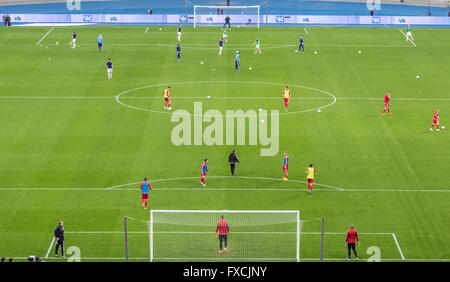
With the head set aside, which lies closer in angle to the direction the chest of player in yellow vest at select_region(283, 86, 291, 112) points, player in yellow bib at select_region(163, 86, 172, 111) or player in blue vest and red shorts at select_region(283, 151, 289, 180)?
the player in blue vest and red shorts

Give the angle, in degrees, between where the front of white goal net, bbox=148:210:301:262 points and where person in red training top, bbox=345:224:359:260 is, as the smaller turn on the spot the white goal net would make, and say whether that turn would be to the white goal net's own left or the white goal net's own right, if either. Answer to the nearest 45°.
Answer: approximately 90° to the white goal net's own right

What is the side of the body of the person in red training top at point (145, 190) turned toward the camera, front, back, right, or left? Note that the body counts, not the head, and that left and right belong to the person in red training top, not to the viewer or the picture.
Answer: back

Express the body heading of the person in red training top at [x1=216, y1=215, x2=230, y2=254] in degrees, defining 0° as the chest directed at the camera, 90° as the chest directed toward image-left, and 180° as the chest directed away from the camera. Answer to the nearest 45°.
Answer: approximately 180°

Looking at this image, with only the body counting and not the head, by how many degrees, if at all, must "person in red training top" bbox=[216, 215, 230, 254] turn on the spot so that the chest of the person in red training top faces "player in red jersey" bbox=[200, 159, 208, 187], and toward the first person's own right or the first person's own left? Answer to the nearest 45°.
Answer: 0° — they already face them

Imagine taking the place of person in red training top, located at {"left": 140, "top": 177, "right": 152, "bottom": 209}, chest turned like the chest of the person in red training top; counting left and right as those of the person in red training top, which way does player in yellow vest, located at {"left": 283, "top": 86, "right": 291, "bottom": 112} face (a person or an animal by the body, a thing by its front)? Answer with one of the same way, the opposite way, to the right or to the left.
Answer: the opposite way

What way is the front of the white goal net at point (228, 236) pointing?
away from the camera
